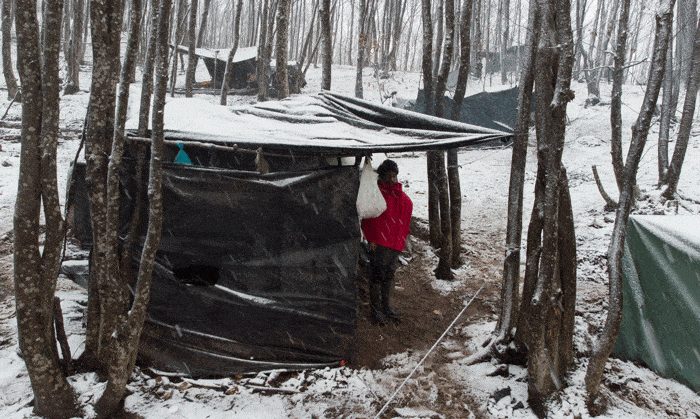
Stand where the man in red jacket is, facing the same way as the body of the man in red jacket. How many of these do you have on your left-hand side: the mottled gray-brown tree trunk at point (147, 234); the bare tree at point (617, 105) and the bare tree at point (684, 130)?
2

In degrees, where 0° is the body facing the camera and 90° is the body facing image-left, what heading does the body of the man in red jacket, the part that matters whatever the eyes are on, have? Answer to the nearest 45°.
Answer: approximately 315°

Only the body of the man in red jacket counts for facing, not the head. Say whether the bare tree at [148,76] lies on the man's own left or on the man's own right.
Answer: on the man's own right

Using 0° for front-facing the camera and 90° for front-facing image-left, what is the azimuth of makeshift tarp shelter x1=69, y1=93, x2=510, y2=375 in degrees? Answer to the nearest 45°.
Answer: approximately 270°

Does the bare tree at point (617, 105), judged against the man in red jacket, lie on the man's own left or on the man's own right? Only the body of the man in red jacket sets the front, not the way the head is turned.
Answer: on the man's own left

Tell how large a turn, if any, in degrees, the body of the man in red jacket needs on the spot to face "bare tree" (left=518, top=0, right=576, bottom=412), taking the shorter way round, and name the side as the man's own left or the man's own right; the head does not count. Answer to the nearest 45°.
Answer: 0° — they already face it

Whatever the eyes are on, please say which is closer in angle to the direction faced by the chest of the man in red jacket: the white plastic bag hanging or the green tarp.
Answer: the green tarp
